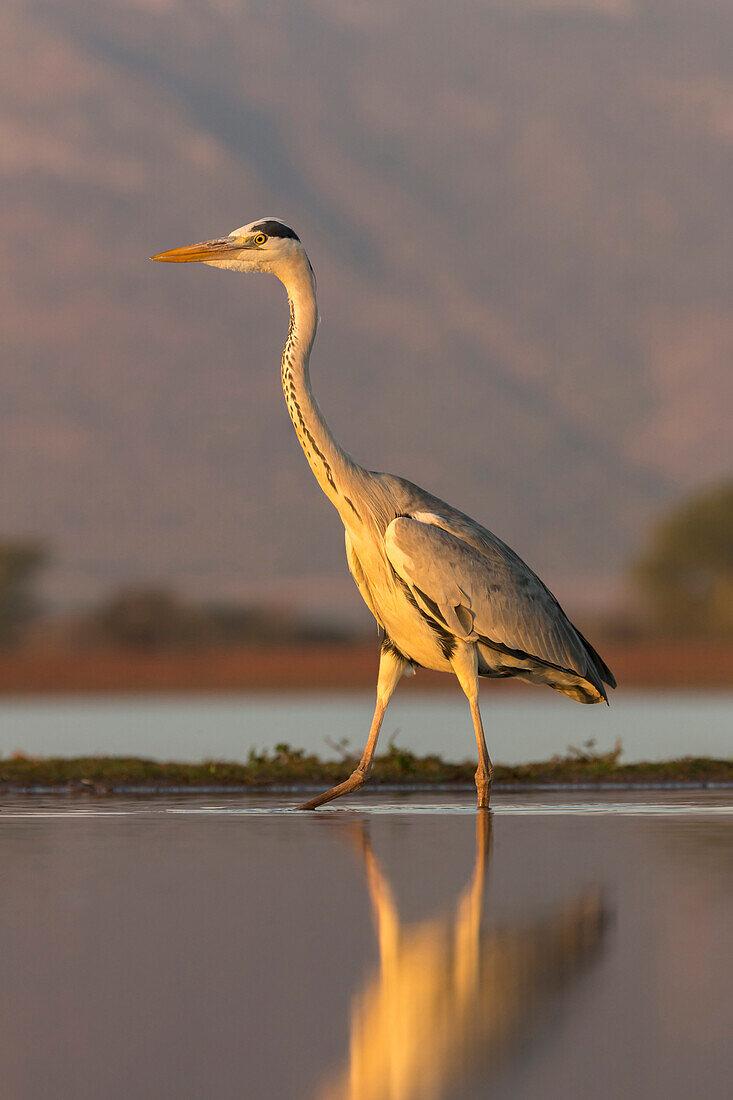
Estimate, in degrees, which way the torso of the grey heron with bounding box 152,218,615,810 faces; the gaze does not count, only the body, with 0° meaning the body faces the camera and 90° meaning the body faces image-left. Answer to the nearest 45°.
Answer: approximately 90°
